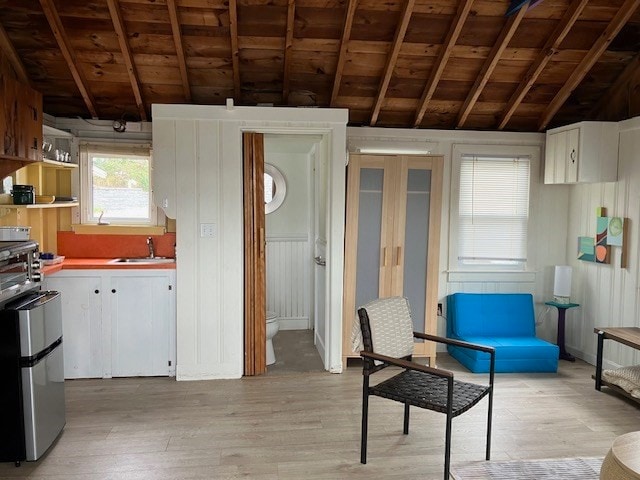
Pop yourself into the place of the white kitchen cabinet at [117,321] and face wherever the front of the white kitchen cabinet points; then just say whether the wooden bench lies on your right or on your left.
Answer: on your left

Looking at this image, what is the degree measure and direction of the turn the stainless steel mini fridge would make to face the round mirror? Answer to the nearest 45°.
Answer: approximately 90° to its left

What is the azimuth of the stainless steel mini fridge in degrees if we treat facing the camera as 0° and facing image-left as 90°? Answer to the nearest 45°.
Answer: approximately 315°

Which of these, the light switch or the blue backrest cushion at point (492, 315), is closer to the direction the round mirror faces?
the light switch

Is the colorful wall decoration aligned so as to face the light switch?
yes

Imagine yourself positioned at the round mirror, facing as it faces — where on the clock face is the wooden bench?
The wooden bench is roughly at 10 o'clock from the round mirror.

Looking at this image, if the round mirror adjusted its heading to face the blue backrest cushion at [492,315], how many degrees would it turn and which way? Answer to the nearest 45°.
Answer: approximately 45° to its left

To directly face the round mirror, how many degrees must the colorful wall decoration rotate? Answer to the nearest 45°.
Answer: approximately 45° to its right

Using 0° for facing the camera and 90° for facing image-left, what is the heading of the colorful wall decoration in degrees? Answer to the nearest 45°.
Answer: approximately 45°

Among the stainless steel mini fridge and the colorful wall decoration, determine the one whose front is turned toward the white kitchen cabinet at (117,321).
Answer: the colorful wall decoration

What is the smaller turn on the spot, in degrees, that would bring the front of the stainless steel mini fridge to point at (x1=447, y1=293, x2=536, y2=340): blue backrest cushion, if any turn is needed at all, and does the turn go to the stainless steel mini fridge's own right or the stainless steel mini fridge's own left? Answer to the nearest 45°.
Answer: approximately 45° to the stainless steel mini fridge's own left

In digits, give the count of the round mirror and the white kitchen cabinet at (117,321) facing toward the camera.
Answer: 2

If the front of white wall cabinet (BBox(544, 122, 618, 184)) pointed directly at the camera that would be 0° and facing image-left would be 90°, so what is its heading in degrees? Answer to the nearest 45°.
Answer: approximately 45°
